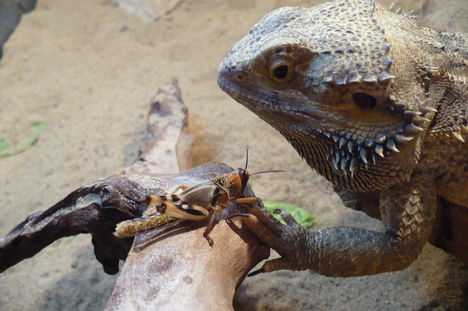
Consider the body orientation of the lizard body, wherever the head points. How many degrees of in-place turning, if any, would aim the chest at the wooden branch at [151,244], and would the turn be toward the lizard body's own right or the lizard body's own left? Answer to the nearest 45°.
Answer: approximately 45° to the lizard body's own left

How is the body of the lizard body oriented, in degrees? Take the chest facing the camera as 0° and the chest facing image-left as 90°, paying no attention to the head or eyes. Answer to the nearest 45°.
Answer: approximately 90°

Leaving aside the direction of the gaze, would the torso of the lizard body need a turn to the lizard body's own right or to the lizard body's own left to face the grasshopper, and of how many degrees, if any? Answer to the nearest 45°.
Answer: approximately 45° to the lizard body's own left
